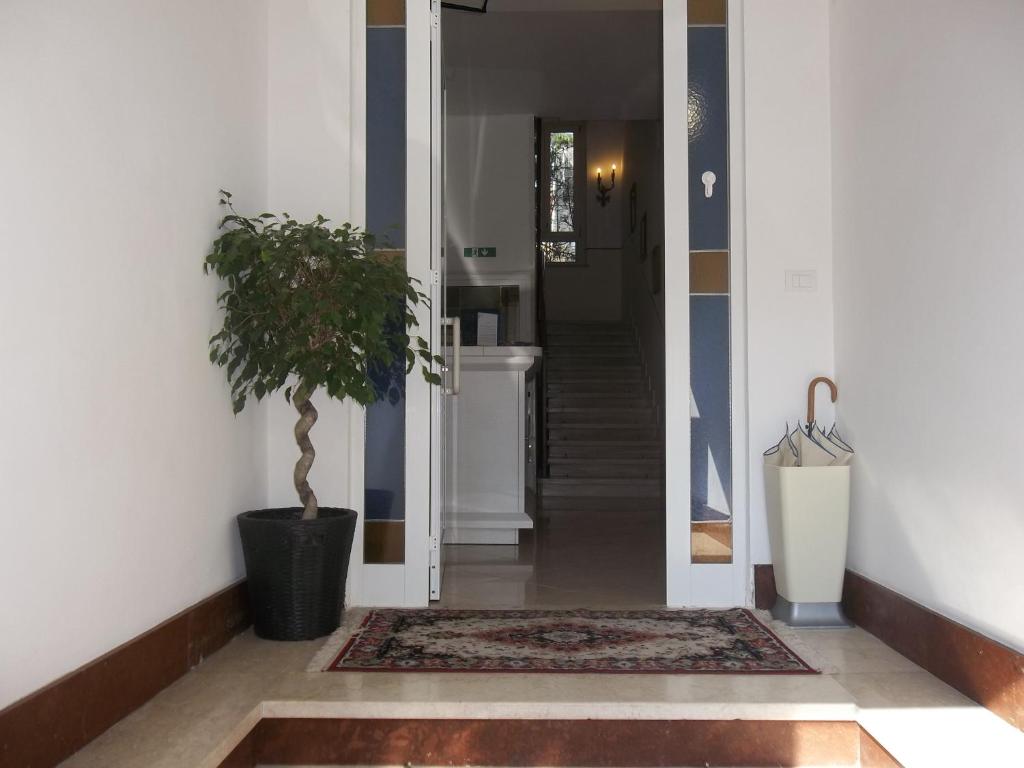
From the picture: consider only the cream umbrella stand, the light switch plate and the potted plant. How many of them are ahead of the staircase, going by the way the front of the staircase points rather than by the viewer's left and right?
3

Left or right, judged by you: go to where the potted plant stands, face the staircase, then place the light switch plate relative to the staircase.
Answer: right

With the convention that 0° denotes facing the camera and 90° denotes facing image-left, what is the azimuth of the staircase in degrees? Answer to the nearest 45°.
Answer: approximately 0°

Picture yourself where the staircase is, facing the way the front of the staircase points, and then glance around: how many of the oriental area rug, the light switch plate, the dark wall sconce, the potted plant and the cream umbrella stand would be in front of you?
4

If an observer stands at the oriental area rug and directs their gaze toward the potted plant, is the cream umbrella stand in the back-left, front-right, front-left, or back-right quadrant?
back-right
